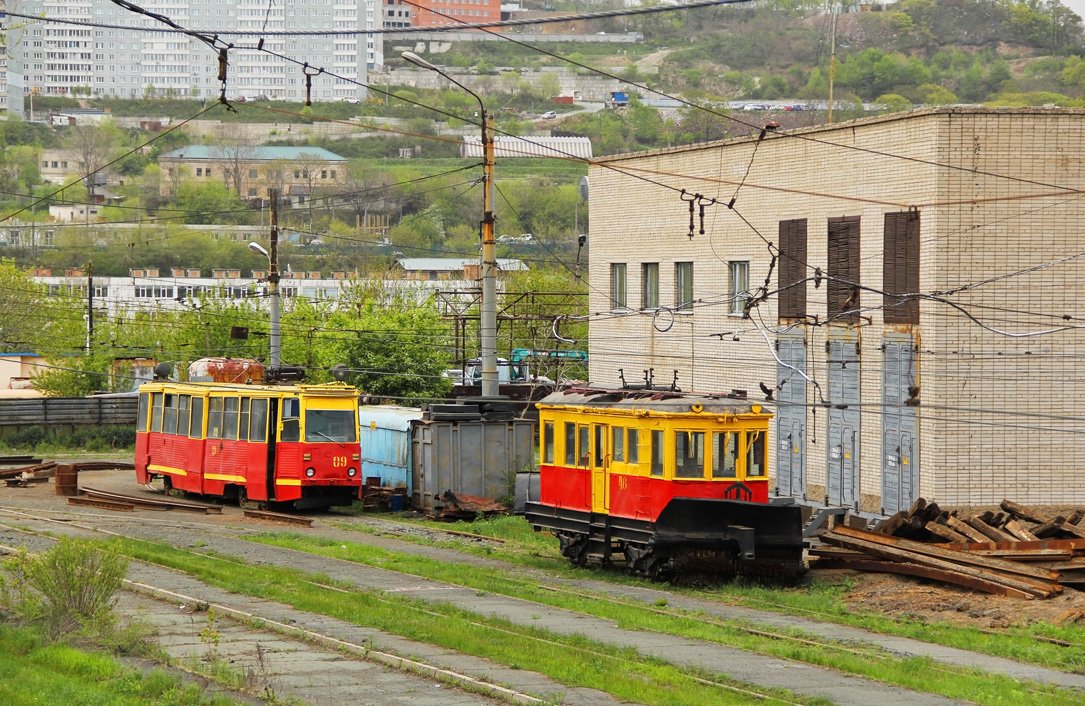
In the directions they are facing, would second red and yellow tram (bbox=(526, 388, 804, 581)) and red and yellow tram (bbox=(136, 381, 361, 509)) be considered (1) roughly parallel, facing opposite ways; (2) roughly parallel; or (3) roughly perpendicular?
roughly parallel

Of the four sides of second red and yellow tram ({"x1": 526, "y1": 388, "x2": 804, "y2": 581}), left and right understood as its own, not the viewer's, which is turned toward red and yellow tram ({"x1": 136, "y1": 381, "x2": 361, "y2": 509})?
back

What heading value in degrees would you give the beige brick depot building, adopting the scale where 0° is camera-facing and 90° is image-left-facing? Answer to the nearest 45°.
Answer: approximately 45°

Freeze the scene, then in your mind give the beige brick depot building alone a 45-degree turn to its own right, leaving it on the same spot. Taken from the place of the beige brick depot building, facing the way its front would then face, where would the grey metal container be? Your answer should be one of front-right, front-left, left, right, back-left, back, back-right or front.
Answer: front

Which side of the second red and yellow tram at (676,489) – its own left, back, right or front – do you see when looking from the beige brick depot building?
left

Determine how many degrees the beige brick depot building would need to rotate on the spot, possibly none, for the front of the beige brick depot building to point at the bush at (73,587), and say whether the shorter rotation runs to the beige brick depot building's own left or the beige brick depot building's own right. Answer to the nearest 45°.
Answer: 0° — it already faces it

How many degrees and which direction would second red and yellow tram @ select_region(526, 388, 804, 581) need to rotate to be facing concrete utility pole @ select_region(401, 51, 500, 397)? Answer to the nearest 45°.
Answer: approximately 180°

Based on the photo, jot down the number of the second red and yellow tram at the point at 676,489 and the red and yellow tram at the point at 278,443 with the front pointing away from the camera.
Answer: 0

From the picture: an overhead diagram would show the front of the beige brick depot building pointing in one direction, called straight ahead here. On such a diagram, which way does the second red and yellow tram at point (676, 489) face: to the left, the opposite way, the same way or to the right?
to the left

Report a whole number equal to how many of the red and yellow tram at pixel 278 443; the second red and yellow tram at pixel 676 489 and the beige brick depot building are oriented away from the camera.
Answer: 0

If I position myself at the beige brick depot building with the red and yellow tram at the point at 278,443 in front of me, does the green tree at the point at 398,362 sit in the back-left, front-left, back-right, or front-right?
front-right

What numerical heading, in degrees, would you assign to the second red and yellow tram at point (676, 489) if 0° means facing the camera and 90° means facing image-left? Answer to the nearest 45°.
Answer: approximately 315°

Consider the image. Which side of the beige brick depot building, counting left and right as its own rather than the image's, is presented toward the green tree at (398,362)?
right

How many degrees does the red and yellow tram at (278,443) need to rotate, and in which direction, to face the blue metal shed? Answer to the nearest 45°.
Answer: approximately 90° to its left

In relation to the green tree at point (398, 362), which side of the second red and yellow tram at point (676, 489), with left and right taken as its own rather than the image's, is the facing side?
back
